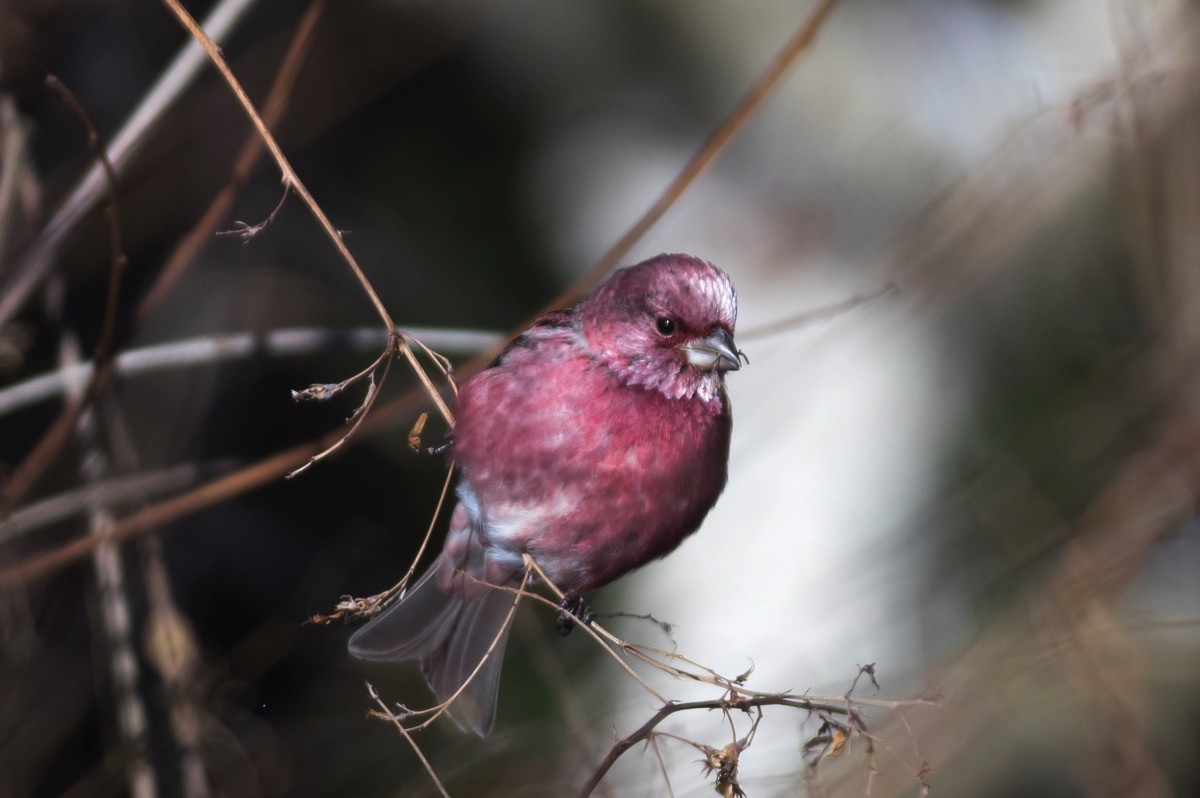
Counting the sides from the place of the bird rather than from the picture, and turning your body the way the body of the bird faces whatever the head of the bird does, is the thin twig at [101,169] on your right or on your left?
on your right

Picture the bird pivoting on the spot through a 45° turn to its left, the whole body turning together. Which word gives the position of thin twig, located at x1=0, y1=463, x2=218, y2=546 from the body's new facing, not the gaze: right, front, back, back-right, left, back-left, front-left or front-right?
back

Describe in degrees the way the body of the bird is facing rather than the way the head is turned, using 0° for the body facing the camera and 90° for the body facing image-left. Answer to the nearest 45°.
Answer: approximately 315°
